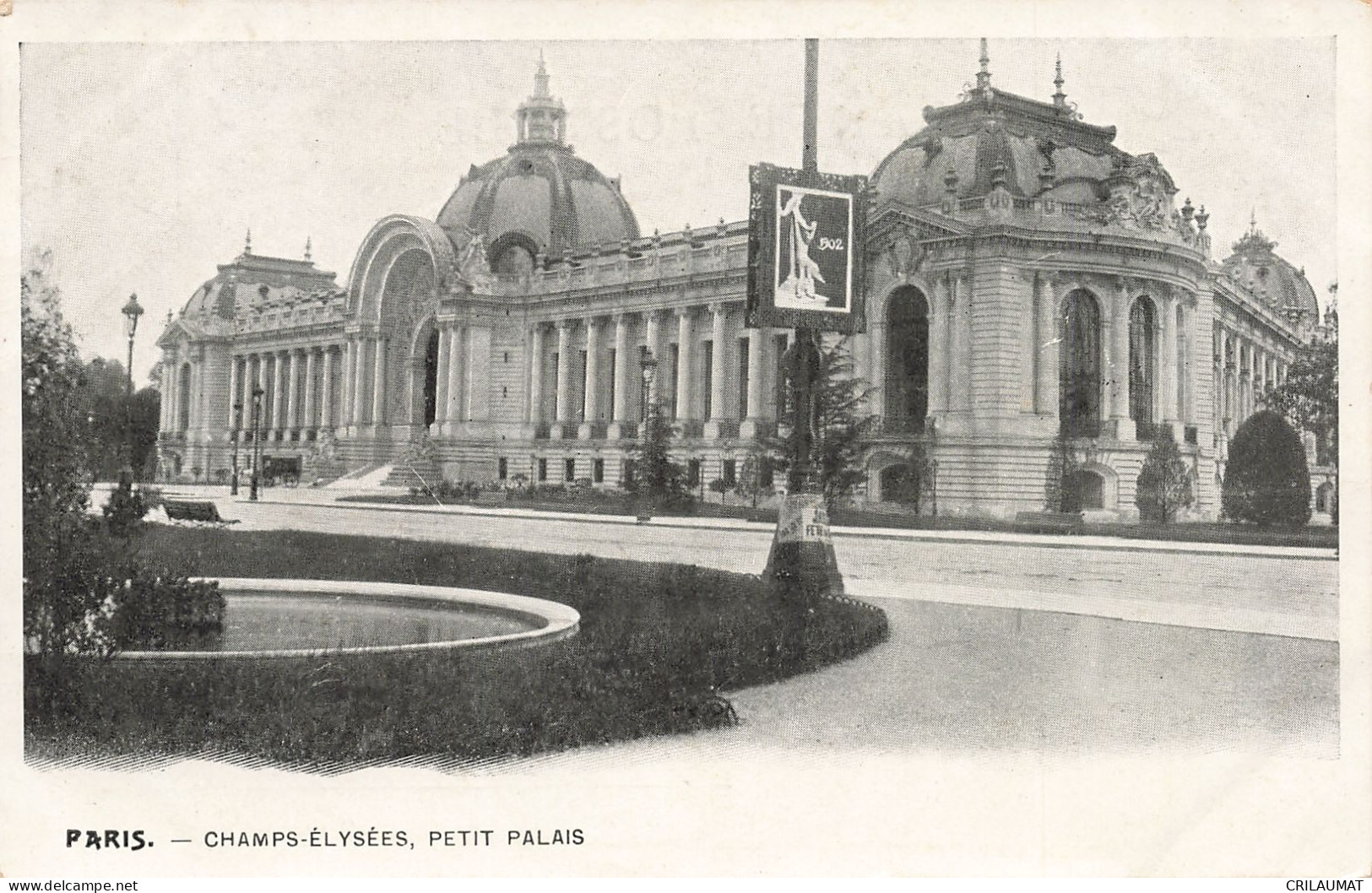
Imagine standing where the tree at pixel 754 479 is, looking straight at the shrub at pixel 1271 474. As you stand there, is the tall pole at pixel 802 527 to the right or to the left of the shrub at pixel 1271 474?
right

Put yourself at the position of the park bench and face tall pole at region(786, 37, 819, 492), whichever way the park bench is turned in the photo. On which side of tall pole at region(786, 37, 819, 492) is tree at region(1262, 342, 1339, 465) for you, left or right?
left

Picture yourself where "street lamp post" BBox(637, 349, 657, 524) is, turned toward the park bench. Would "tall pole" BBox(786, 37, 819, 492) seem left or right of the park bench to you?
left
